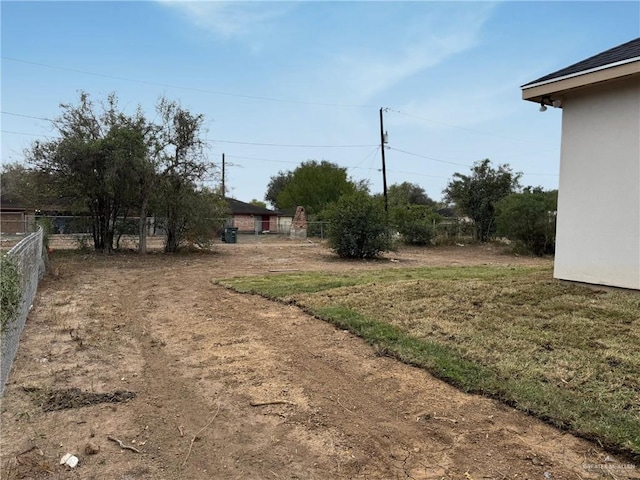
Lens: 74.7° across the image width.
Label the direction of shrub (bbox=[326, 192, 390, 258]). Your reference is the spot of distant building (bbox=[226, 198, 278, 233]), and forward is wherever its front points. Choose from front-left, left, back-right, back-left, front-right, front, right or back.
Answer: front

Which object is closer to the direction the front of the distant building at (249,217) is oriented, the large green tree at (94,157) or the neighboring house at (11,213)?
the large green tree

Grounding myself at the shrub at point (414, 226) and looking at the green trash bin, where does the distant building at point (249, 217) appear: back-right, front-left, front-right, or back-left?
front-right

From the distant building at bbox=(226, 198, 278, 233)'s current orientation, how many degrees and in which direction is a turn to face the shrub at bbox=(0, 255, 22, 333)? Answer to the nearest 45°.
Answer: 0° — it already faces it

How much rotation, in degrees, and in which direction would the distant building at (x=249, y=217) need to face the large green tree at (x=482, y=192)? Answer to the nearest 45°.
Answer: approximately 45° to its left

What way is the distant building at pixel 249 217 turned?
toward the camera

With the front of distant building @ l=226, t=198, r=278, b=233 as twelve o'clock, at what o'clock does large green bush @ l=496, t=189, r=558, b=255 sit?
The large green bush is roughly at 11 o'clock from the distant building.

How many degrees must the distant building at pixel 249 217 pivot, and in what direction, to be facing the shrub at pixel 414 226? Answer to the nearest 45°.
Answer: approximately 45° to its left

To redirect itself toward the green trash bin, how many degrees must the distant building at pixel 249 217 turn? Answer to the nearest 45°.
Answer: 0° — it already faces it

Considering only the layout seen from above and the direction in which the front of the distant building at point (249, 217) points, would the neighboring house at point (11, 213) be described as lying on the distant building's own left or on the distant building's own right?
on the distant building's own right

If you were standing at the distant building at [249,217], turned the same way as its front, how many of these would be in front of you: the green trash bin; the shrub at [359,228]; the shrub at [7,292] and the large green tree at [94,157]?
4

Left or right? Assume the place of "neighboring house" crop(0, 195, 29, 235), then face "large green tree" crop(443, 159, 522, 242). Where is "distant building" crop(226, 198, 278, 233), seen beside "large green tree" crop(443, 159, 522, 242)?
left

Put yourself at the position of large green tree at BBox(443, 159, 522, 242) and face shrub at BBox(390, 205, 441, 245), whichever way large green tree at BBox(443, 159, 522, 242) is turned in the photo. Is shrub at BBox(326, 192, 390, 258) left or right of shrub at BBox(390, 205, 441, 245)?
left

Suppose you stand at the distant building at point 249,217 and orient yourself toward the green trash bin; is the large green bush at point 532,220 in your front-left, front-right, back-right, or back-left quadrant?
front-left
